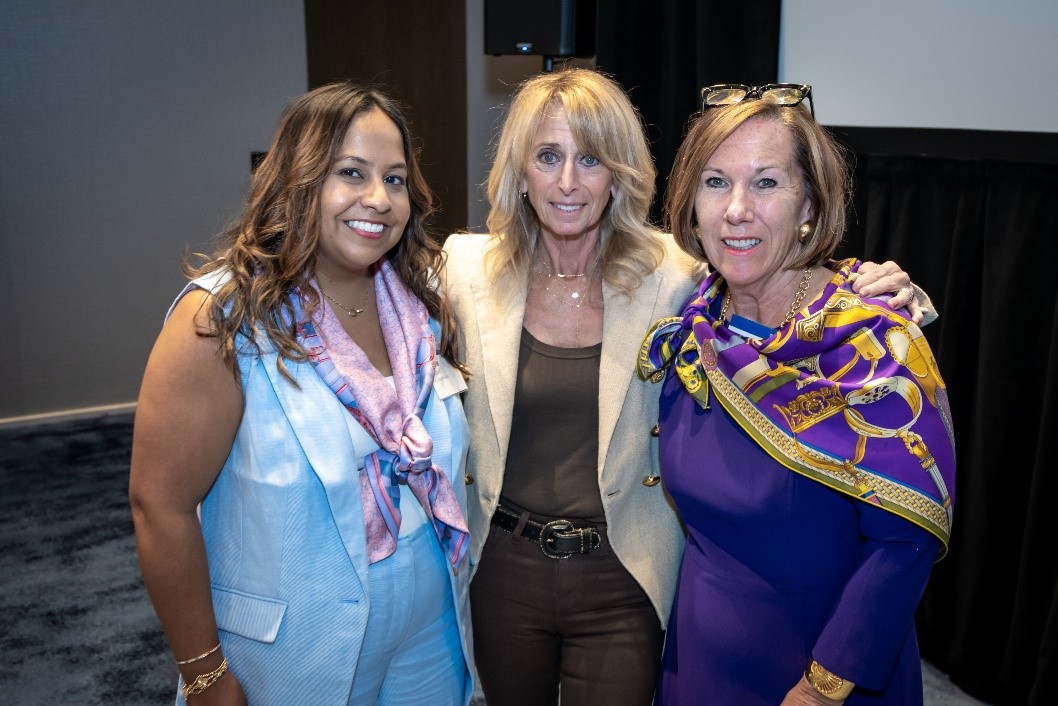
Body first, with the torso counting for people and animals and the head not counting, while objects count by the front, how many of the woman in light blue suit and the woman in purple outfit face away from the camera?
0

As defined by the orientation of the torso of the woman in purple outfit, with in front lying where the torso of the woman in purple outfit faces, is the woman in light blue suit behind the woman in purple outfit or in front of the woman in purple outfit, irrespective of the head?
in front

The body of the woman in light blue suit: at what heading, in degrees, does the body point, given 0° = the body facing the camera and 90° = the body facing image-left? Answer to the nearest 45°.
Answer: approximately 315°

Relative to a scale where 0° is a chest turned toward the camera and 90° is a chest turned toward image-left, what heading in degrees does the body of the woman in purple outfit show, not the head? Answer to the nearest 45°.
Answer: approximately 45°

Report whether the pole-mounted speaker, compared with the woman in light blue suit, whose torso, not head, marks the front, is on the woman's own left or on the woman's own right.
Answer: on the woman's own left

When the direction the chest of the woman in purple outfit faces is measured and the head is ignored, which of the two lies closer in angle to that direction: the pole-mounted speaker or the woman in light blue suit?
the woman in light blue suit

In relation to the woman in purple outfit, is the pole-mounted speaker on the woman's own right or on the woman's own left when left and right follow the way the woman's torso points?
on the woman's own right

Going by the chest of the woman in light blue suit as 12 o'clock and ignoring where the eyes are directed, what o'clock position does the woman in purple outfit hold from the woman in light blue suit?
The woman in purple outfit is roughly at 11 o'clock from the woman in light blue suit.
